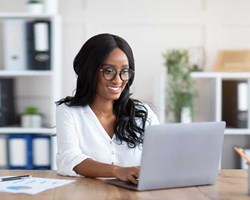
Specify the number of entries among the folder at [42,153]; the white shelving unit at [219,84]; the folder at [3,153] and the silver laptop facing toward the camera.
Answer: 3

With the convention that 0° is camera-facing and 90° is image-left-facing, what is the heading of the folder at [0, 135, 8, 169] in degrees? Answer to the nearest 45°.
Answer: approximately 0°

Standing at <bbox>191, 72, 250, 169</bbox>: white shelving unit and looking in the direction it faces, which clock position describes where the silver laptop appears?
The silver laptop is roughly at 12 o'clock from the white shelving unit.

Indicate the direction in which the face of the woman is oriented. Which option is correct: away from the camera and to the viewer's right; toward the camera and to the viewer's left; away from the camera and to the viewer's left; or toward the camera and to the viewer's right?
toward the camera and to the viewer's right

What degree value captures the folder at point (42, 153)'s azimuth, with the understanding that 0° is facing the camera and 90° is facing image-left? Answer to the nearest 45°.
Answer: approximately 0°

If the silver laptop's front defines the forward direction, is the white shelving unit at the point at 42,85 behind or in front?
in front

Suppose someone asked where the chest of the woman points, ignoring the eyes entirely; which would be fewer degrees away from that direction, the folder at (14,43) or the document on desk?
the document on desk

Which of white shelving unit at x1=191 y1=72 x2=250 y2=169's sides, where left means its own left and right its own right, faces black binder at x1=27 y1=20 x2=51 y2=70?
right

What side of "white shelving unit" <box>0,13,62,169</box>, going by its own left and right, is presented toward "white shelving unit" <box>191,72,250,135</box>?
left
